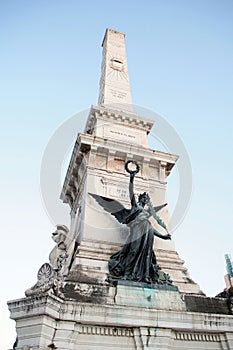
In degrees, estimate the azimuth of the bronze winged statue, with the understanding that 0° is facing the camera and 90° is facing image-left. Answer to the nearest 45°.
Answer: approximately 315°
